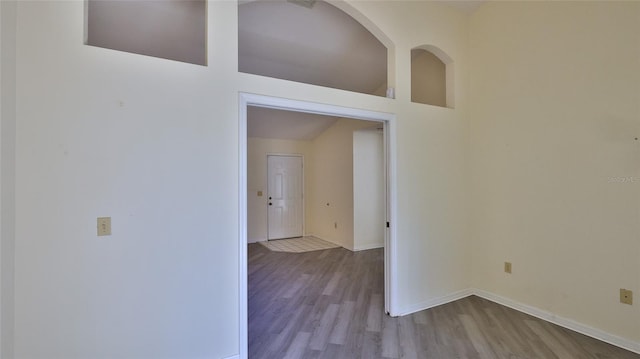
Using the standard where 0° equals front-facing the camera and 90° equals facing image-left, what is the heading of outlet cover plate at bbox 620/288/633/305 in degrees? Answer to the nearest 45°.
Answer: approximately 45°

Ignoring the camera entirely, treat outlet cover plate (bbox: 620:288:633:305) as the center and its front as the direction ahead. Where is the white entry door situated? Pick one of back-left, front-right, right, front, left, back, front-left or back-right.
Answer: front-right
